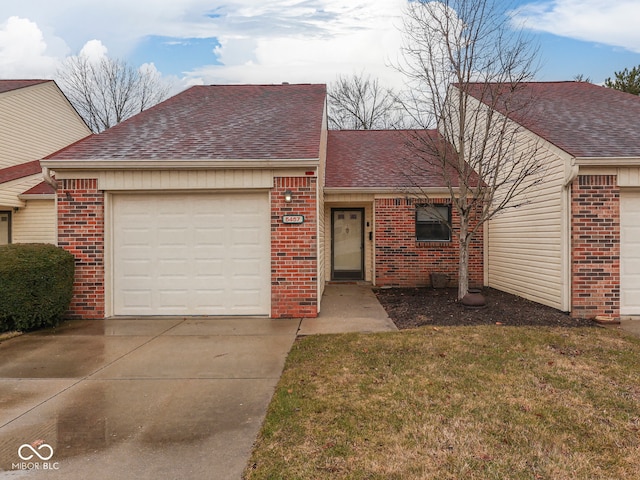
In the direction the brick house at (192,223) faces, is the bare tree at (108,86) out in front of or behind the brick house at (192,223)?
behind

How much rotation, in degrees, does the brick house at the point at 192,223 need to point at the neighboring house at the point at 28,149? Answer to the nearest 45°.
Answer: approximately 135° to its right

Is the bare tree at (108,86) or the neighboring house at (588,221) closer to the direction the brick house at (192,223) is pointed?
the neighboring house

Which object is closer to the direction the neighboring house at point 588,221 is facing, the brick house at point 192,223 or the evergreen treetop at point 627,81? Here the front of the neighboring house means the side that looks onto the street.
the brick house

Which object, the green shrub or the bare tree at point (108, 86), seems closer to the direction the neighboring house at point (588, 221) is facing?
the green shrub

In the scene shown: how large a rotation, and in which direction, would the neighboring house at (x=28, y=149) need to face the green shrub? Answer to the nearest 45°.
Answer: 0° — it already faces it

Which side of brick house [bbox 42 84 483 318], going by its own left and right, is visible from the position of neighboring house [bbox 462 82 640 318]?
left

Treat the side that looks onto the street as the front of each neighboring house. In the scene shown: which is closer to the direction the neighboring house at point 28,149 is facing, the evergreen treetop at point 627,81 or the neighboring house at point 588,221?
the neighboring house
